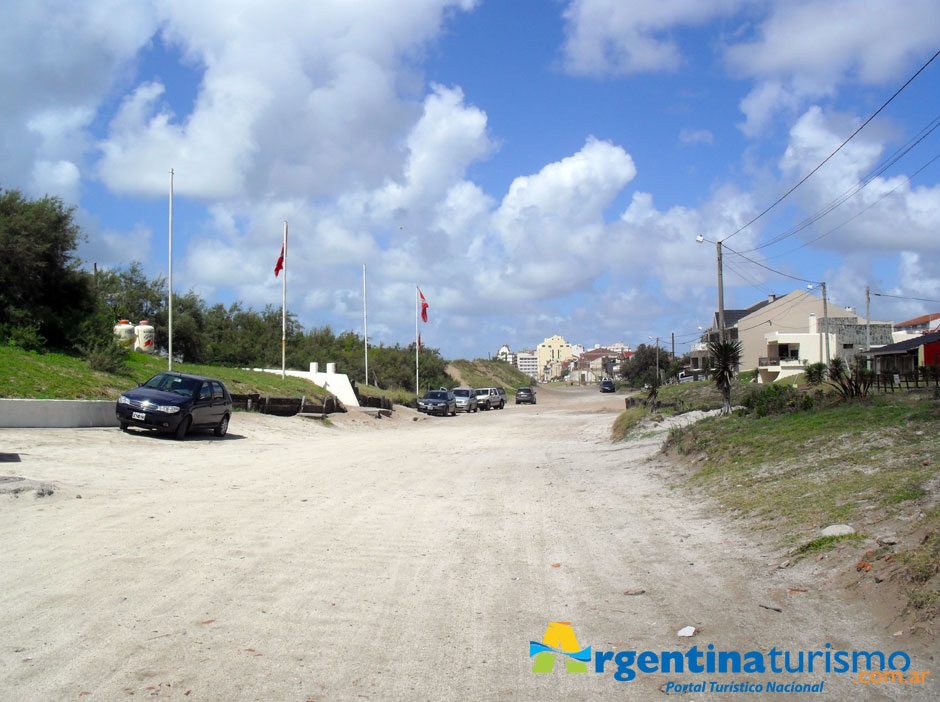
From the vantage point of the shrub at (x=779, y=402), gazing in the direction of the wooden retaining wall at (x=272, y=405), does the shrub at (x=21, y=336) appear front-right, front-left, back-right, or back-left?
front-left

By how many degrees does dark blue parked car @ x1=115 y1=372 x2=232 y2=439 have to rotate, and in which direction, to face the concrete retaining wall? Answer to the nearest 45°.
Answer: approximately 45° to its right

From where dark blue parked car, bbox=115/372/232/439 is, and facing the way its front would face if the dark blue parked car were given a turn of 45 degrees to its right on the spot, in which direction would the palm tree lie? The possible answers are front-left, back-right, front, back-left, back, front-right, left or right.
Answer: back

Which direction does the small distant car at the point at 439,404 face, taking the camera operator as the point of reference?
facing the viewer and to the left of the viewer

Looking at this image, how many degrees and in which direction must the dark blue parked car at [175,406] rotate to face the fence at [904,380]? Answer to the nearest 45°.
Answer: approximately 135° to its left

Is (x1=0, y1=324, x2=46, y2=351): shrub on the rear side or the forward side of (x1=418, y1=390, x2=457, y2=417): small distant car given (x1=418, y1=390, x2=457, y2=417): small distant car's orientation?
on the forward side

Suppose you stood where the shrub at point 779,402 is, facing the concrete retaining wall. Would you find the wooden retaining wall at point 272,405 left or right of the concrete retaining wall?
right

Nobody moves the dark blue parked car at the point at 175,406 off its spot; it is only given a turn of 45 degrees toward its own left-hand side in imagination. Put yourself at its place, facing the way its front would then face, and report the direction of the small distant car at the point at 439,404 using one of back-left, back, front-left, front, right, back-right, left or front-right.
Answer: back-left

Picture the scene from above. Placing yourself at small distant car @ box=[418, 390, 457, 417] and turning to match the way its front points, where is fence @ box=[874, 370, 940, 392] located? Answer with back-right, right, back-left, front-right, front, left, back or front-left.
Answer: left

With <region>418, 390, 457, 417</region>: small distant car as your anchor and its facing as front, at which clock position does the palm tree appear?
The palm tree is roughly at 10 o'clock from the small distant car.

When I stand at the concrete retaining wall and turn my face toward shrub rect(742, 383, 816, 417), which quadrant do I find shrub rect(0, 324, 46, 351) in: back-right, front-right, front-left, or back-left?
back-left
